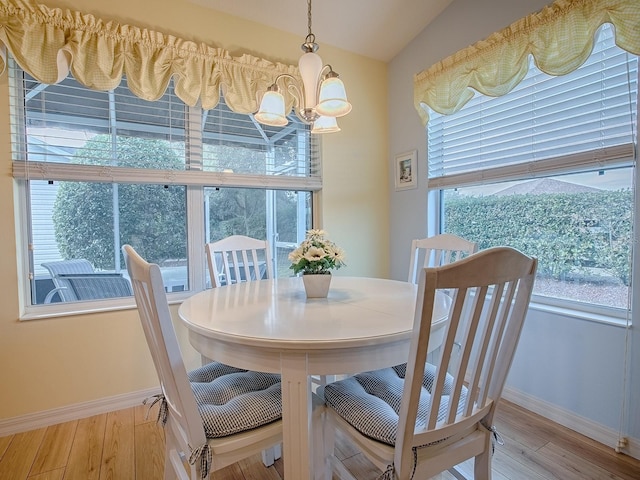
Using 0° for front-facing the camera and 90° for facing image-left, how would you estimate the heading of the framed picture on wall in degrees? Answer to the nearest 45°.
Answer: approximately 45°

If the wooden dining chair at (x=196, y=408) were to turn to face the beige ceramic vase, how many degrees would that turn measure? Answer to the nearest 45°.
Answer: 0° — it already faces it

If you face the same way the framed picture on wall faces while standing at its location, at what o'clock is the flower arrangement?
The flower arrangement is roughly at 11 o'clock from the framed picture on wall.

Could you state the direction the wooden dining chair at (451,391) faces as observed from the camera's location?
facing away from the viewer and to the left of the viewer

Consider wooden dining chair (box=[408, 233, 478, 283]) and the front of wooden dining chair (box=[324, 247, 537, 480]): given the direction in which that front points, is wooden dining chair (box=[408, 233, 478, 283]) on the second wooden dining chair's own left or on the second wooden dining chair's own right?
on the second wooden dining chair's own right

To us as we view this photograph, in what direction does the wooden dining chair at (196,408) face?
facing away from the viewer and to the right of the viewer

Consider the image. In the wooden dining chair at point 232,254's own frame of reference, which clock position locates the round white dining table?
The round white dining table is roughly at 1 o'clock from the wooden dining chair.

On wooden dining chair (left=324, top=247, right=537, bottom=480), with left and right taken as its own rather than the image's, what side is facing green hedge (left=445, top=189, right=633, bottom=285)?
right

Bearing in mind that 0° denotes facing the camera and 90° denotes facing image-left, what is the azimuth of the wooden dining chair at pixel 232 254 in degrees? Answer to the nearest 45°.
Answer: approximately 315°

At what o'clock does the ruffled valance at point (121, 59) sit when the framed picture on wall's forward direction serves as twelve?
The ruffled valance is roughly at 12 o'clock from the framed picture on wall.
